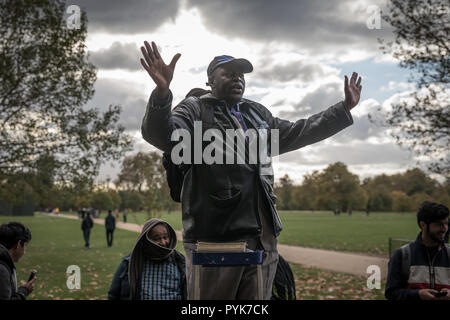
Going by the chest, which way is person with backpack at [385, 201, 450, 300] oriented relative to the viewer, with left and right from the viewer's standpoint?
facing the viewer and to the right of the viewer
